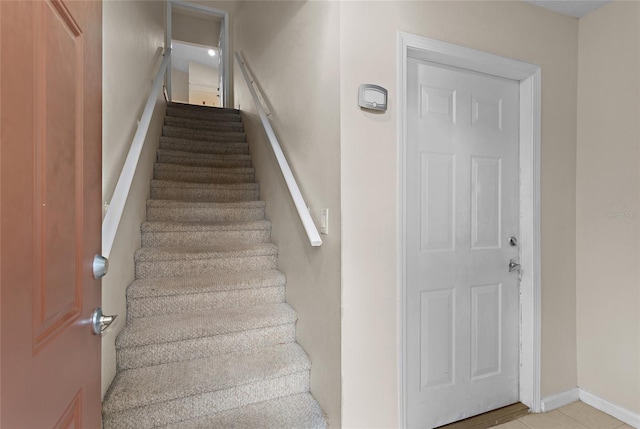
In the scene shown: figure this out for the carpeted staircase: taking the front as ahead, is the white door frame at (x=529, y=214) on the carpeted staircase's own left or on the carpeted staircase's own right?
on the carpeted staircase's own left

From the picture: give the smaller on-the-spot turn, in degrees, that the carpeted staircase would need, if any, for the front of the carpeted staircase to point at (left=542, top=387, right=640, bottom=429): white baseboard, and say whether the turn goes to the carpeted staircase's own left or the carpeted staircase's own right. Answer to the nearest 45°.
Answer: approximately 90° to the carpeted staircase's own left

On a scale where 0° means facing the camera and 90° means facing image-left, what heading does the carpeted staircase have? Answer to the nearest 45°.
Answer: approximately 0°

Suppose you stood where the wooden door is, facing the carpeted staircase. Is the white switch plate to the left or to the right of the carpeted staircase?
right

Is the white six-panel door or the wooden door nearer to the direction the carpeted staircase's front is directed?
the wooden door

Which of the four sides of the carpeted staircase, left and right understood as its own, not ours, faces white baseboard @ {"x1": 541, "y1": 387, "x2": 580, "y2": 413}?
left

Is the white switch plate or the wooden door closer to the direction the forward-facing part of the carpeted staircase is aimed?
the wooden door

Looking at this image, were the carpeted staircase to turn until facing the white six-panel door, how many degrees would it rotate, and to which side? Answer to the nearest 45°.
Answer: approximately 90° to its left

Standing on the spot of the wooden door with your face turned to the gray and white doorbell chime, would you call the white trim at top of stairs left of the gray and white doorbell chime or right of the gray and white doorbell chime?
left
